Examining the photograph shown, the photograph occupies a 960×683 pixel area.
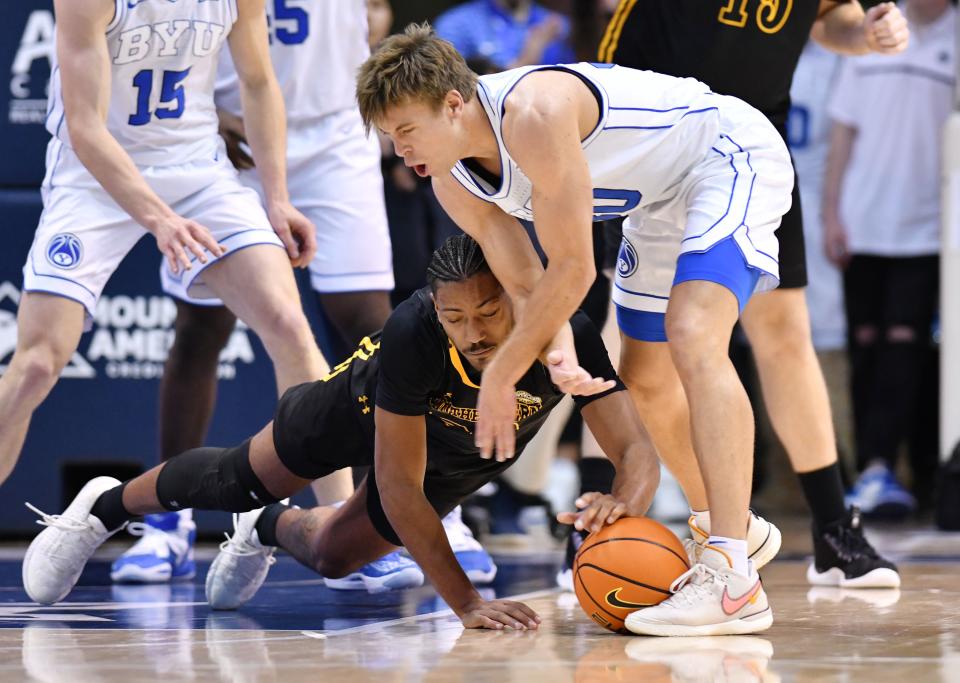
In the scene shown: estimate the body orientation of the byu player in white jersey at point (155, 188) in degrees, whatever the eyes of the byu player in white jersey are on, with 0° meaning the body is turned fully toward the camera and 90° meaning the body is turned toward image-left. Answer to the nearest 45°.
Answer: approximately 0°

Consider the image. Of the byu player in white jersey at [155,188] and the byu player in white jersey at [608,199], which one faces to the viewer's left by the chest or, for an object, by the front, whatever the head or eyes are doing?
the byu player in white jersey at [608,199]

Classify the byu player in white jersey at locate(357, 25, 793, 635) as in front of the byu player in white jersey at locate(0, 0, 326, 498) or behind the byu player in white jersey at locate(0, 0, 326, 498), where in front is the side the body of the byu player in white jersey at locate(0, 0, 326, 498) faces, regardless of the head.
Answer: in front

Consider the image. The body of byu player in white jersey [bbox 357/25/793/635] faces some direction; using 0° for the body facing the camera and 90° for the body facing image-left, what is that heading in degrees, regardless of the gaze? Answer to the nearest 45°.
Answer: approximately 90°

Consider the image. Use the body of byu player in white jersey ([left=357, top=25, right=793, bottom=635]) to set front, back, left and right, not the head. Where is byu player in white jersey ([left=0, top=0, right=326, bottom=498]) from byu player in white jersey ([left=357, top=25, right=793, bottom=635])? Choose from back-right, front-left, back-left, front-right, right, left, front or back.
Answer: front-right

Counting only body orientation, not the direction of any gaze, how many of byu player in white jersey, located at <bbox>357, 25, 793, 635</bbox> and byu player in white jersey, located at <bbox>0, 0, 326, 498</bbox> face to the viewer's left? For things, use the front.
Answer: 1

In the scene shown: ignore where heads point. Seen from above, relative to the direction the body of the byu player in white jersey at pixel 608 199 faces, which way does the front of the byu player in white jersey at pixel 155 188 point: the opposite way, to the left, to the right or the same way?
to the left

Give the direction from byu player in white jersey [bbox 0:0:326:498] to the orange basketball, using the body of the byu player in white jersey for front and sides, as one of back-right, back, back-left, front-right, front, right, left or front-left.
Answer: front-left
